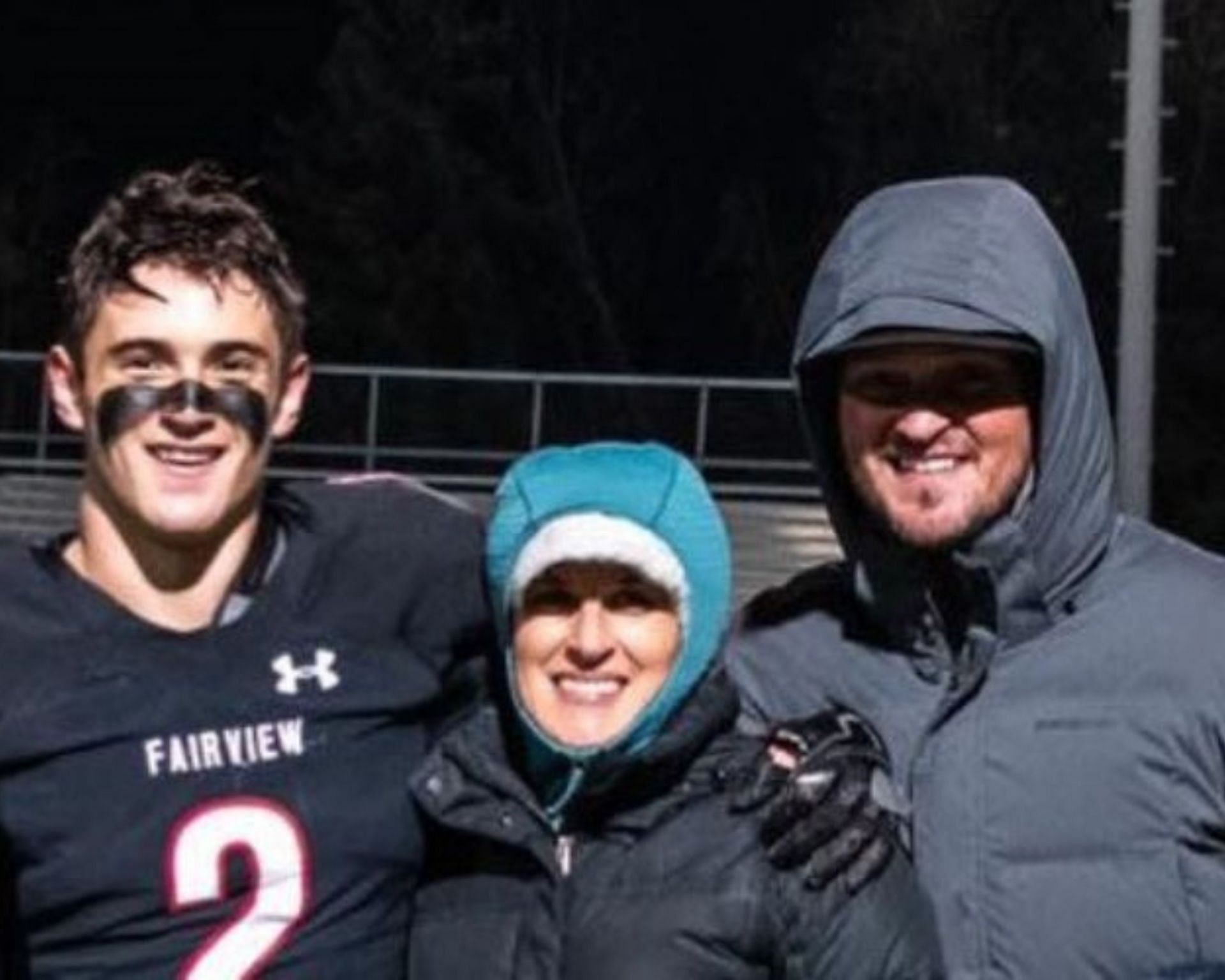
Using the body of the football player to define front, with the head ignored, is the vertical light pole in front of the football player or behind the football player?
behind

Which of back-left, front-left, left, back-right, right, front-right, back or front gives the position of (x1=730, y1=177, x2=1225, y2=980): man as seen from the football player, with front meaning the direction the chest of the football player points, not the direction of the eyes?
left

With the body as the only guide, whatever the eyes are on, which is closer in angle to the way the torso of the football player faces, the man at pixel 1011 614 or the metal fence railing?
the man

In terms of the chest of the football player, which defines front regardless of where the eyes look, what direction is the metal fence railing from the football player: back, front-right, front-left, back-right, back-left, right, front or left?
back

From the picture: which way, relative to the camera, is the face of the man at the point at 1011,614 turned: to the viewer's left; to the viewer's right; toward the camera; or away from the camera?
toward the camera

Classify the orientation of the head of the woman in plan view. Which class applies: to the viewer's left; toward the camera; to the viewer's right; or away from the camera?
toward the camera

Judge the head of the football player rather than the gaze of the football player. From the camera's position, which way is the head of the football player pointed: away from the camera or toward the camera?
toward the camera

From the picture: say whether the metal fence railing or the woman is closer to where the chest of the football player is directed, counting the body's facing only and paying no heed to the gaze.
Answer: the woman

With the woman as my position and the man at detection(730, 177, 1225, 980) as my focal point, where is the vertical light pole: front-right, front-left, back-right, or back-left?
front-left

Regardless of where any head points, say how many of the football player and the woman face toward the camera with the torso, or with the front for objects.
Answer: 2

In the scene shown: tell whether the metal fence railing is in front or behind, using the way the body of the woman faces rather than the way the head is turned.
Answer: behind

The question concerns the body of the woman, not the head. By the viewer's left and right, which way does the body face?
facing the viewer

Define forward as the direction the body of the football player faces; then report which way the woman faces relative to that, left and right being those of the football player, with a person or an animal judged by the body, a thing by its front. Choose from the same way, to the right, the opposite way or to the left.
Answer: the same way
